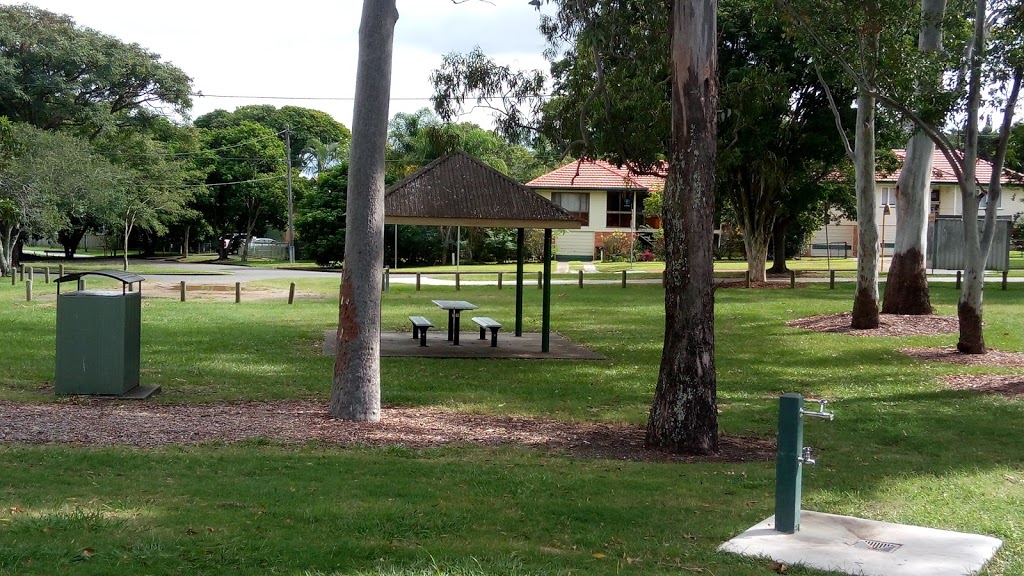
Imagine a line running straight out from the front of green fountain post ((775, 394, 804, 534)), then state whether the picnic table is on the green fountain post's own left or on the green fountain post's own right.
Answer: on the green fountain post's own left

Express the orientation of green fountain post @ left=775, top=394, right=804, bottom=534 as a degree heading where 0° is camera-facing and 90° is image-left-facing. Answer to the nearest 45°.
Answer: approximately 270°

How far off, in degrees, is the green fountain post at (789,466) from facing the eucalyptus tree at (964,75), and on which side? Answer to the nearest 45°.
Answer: approximately 90° to its left

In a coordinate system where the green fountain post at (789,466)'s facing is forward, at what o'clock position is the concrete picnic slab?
The concrete picnic slab is roughly at 8 o'clock from the green fountain post.

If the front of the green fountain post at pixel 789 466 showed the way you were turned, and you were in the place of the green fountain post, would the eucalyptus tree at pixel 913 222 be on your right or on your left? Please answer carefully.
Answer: on your left

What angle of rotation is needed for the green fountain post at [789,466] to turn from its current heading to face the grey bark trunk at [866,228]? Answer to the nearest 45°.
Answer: approximately 90° to its left

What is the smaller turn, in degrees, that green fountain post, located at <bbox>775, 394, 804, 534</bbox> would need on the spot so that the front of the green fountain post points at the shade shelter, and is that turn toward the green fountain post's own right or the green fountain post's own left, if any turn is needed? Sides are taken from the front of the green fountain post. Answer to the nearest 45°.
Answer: approximately 135° to the green fountain post's own left

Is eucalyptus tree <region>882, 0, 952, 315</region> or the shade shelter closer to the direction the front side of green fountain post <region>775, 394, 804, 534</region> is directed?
the eucalyptus tree

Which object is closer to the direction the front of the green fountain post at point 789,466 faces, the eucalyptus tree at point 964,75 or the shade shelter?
the eucalyptus tree
